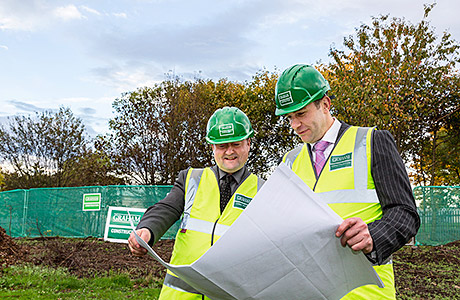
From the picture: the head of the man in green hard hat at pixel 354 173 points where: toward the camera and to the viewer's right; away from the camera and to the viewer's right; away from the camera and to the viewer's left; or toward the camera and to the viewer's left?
toward the camera and to the viewer's left

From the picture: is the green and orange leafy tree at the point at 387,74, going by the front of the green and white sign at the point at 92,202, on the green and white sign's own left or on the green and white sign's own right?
on the green and white sign's own left

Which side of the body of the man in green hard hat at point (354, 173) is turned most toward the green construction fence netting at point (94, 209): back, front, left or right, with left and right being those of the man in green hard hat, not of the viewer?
right

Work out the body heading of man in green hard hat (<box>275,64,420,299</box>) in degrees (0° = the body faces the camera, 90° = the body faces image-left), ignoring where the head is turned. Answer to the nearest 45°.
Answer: approximately 45°

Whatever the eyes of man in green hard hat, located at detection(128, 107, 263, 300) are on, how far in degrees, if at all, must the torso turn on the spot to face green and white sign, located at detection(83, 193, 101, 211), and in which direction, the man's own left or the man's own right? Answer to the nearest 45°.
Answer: approximately 180°

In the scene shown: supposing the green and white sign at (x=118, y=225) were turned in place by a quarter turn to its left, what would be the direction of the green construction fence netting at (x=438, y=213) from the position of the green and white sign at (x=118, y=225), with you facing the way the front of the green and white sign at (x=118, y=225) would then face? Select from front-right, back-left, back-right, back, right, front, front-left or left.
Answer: front

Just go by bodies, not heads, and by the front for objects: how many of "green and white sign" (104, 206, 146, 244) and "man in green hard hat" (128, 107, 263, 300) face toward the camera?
2

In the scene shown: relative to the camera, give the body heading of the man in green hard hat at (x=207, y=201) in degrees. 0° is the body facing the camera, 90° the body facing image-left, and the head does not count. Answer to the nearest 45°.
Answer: approximately 0°

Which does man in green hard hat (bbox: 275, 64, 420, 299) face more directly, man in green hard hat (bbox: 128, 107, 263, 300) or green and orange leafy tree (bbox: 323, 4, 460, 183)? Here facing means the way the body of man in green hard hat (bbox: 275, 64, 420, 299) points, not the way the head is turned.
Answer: the man in green hard hat

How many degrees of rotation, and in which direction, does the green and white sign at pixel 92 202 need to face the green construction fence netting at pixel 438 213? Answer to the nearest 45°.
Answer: approximately 45° to its left

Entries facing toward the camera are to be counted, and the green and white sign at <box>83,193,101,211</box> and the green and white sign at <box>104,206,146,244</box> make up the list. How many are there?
2

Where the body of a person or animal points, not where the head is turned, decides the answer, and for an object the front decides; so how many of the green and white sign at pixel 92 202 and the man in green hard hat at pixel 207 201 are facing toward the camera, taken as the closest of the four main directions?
2
